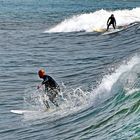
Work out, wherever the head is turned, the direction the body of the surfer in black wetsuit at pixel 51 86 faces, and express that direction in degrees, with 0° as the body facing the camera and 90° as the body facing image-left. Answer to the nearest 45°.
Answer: approximately 90°
